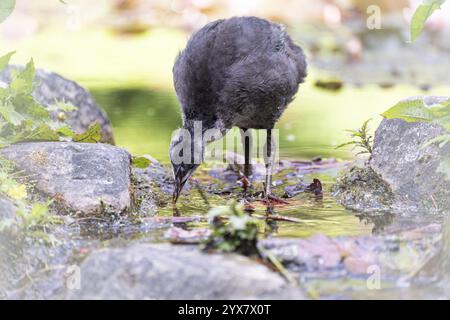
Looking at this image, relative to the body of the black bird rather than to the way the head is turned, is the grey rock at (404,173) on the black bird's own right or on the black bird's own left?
on the black bird's own left

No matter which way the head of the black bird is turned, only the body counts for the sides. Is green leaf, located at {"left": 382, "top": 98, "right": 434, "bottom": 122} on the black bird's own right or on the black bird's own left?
on the black bird's own left

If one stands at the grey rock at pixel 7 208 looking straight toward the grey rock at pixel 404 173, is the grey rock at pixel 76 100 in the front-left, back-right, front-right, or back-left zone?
front-left

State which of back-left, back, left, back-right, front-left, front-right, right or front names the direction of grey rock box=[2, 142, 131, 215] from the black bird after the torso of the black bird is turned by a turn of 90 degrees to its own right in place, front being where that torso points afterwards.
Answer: left

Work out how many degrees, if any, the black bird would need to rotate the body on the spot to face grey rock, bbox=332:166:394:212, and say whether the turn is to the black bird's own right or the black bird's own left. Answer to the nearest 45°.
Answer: approximately 90° to the black bird's own left

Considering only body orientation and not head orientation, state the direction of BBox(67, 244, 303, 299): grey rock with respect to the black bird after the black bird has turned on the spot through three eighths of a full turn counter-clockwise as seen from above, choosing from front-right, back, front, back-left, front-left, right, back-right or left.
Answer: right

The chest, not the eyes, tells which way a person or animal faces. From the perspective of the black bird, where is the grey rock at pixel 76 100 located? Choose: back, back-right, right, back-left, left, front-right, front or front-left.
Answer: right

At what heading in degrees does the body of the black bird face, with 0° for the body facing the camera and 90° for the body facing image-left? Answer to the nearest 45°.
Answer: approximately 45°

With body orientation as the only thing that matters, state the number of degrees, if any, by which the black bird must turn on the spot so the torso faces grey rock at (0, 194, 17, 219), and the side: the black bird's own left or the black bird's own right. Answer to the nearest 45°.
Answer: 0° — it already faces it

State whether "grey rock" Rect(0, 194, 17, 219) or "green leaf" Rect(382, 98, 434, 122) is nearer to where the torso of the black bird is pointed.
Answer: the grey rock
